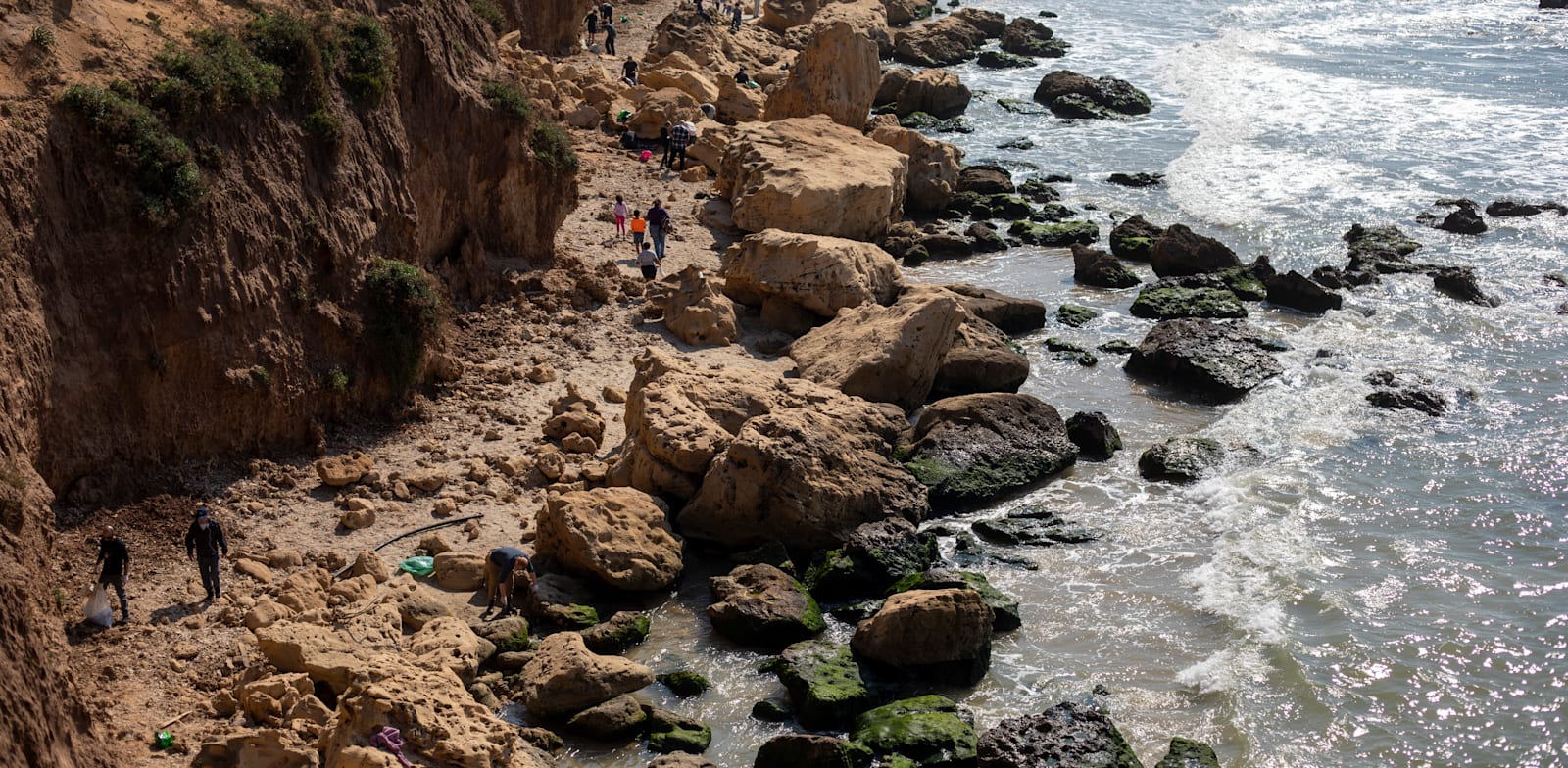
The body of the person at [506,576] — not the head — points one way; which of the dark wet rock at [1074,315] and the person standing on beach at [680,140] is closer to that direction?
the dark wet rock

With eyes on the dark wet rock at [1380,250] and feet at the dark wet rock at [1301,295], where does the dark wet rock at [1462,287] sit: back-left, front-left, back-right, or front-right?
front-right

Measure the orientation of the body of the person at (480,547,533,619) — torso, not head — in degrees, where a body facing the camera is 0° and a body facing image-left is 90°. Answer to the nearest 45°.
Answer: approximately 315°

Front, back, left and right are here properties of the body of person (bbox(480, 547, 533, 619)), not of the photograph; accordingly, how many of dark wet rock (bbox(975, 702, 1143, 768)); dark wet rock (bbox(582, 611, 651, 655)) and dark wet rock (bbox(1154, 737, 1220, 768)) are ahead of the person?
3

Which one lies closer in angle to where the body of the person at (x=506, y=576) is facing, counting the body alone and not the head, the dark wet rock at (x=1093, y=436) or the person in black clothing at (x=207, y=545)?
the dark wet rock

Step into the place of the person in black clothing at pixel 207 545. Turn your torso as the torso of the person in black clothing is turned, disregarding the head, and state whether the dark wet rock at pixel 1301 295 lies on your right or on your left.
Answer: on your left

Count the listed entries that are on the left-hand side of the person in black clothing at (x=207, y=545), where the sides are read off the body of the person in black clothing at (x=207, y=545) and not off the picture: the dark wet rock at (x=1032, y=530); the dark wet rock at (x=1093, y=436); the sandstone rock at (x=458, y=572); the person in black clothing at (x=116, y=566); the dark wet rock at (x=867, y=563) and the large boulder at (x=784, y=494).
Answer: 5

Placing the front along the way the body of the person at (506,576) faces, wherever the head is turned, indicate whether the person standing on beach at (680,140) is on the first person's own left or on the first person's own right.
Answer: on the first person's own left

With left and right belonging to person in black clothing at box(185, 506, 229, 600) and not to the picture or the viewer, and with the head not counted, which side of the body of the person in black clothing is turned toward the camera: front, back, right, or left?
front

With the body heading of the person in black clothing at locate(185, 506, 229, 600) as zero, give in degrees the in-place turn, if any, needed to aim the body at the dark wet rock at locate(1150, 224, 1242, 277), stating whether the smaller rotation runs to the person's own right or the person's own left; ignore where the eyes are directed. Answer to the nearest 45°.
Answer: approximately 90° to the person's own left

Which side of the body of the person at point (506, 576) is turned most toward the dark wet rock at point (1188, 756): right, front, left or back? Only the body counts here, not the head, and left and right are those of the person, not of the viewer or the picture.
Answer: front

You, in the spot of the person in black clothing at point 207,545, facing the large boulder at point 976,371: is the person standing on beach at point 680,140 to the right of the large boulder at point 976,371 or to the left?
left

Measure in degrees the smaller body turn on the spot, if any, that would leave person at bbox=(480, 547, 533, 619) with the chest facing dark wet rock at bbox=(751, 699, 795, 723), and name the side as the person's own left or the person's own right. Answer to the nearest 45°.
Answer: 0° — they already face it

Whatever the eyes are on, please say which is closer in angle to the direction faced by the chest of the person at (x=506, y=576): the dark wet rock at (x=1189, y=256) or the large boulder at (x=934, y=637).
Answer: the large boulder

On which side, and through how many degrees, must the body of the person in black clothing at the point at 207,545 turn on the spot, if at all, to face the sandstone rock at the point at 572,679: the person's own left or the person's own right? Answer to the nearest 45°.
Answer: approximately 45° to the person's own left

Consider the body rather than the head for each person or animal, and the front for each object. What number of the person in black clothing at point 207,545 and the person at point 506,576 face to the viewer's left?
0

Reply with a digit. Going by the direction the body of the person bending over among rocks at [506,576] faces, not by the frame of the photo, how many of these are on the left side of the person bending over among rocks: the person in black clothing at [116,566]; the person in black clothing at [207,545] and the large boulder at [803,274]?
1
